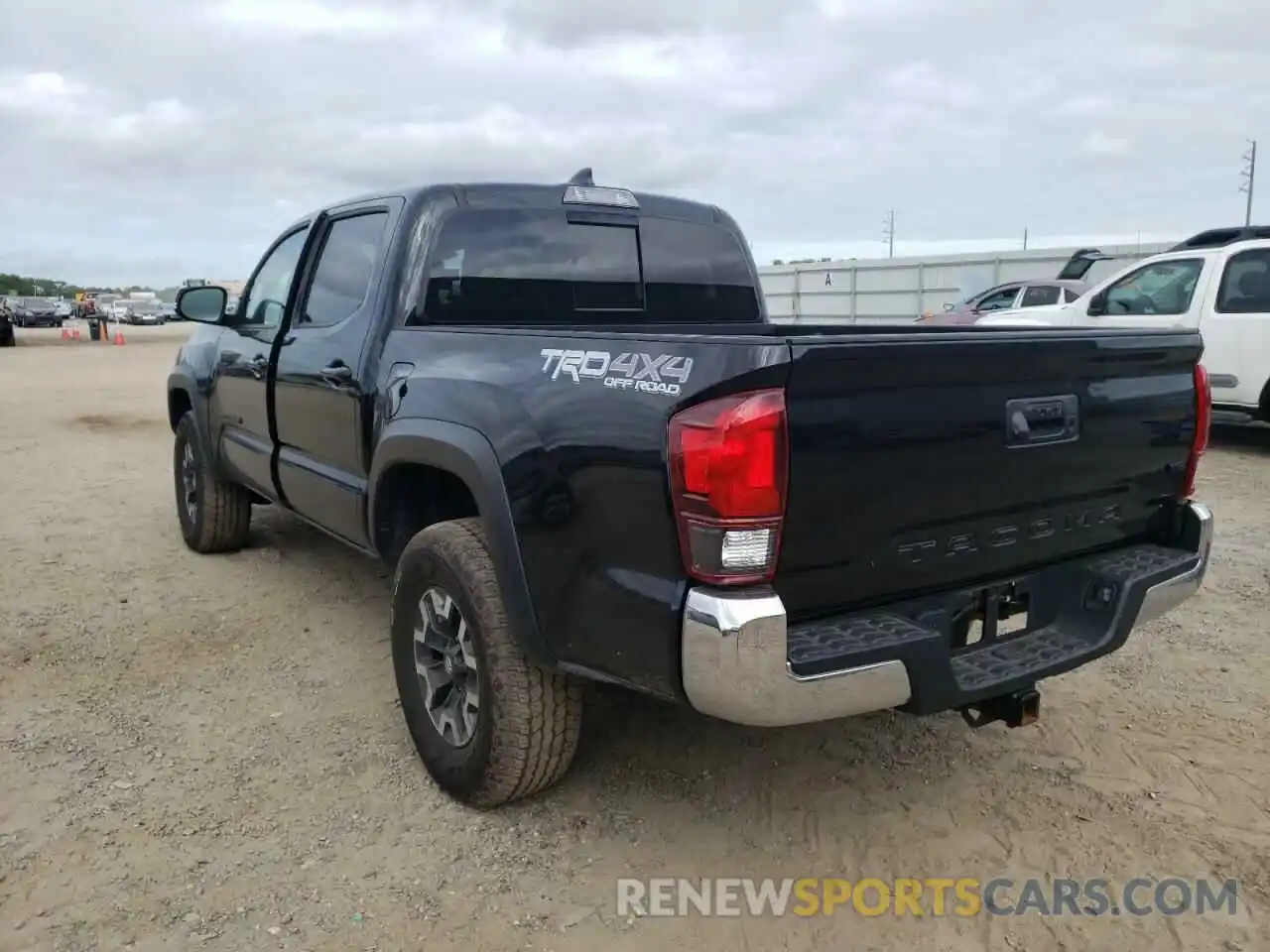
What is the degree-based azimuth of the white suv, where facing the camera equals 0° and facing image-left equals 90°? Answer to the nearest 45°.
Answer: approximately 90°

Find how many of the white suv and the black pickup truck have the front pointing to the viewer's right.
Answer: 0

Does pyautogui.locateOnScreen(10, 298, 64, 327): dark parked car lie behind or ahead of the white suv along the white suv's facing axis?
ahead

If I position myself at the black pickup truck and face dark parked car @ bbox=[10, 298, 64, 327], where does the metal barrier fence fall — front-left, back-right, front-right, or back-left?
front-right

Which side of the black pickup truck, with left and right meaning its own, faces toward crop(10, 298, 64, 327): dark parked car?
front

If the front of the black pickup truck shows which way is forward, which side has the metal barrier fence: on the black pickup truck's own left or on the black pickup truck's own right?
on the black pickup truck's own right

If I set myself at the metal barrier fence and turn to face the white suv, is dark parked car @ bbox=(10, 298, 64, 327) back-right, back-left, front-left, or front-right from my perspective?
back-right

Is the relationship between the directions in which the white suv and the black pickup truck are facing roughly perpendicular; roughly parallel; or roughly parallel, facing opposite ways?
roughly parallel

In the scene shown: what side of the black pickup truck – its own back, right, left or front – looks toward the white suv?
right

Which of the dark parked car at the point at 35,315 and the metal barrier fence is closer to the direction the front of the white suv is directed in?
the dark parked car

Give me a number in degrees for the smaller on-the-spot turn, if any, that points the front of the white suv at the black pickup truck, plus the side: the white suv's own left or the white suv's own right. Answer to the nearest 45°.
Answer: approximately 90° to the white suv's own left

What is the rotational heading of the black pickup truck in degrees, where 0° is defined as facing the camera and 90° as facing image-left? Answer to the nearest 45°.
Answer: approximately 135°

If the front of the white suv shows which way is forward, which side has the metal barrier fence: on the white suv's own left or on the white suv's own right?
on the white suv's own right
